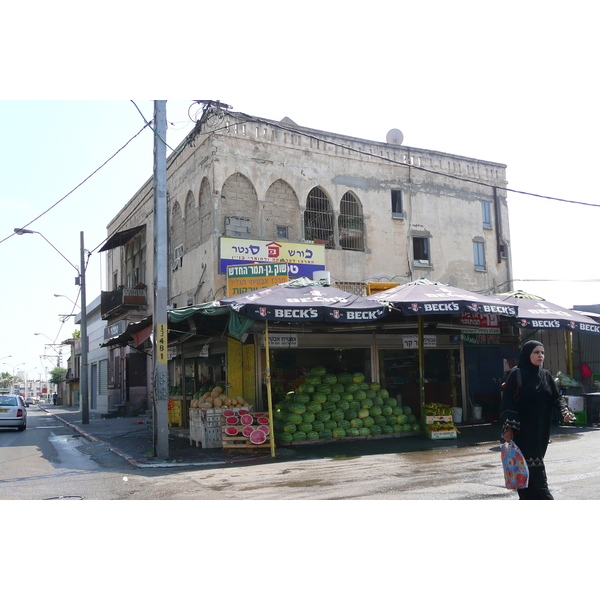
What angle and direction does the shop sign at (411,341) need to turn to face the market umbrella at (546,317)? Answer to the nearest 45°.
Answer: approximately 90° to its left

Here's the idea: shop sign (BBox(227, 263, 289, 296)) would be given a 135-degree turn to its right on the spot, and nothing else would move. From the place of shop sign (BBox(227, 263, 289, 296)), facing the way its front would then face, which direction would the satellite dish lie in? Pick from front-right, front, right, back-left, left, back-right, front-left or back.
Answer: right

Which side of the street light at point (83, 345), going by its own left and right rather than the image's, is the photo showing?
left
